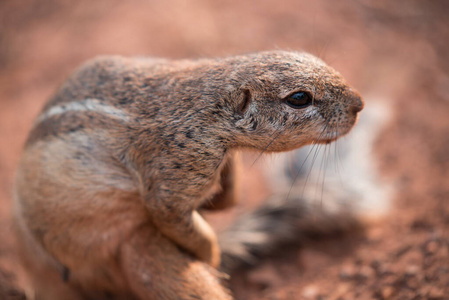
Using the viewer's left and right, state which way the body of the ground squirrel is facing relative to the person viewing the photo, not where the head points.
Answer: facing to the right of the viewer
